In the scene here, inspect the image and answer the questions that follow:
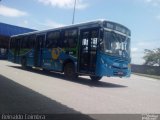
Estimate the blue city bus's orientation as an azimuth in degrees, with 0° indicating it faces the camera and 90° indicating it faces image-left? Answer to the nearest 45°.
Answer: approximately 315°

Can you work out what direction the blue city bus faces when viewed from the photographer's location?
facing the viewer and to the right of the viewer
